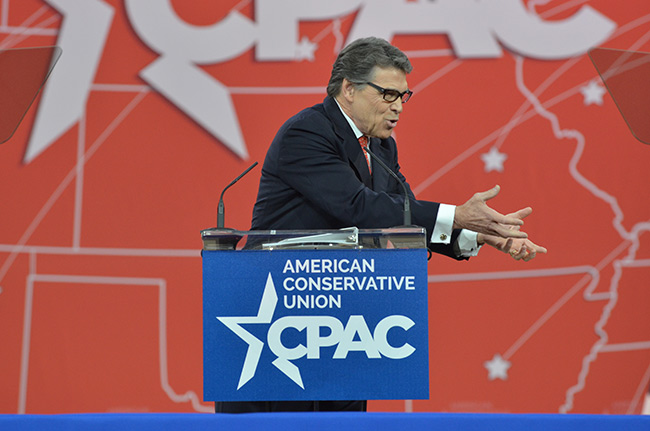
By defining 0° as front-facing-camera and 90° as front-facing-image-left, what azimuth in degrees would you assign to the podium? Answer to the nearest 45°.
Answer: approximately 0°

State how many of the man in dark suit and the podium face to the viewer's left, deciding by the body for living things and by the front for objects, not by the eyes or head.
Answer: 0

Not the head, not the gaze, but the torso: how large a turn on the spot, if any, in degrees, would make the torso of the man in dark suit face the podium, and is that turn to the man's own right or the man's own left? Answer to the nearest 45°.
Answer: approximately 45° to the man's own right

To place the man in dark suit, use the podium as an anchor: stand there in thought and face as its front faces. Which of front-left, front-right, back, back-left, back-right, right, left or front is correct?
back
